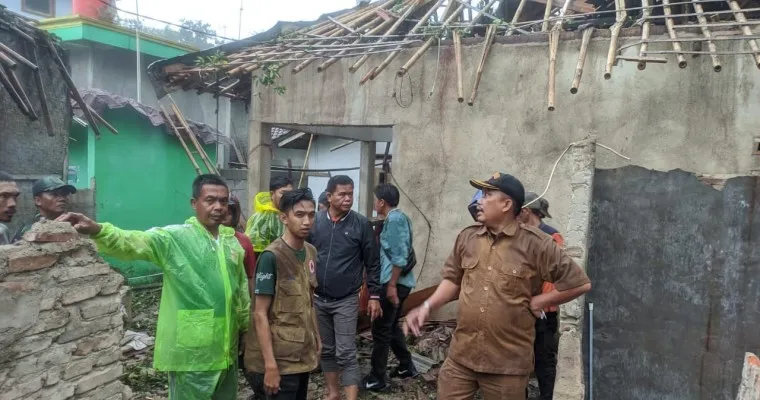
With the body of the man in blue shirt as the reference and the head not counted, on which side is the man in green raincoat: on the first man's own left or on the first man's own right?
on the first man's own left

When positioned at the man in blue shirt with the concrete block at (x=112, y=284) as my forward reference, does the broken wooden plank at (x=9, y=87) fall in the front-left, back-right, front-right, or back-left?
front-right

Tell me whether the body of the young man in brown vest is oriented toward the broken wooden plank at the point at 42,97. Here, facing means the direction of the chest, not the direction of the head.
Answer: no

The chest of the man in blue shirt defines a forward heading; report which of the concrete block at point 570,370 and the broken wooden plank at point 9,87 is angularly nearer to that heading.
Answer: the broken wooden plank

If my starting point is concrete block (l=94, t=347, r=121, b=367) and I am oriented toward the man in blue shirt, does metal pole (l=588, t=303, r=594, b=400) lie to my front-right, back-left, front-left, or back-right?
front-right

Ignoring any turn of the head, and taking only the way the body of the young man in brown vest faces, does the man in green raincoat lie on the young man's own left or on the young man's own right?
on the young man's own right

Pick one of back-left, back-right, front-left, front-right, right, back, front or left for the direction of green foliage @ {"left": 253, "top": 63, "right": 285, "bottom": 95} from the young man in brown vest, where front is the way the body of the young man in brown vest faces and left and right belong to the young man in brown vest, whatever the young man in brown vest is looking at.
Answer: back-left

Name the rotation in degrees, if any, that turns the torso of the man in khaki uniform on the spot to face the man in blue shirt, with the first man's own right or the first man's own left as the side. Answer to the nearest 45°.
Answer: approximately 90° to the first man's own right

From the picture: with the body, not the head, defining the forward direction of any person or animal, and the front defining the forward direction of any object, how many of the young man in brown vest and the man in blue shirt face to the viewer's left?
1

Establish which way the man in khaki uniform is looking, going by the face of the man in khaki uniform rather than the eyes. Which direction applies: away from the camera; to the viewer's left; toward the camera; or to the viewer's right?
to the viewer's left

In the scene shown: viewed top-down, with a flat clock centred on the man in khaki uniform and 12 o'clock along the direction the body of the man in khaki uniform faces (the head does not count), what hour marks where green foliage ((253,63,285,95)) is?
The green foliage is roughly at 3 o'clock from the man in khaki uniform.

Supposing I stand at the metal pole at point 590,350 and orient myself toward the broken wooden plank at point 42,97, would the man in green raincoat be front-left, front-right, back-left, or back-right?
front-left

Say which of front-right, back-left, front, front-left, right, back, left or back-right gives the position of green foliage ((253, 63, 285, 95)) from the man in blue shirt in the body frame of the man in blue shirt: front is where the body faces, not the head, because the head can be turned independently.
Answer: front-right
